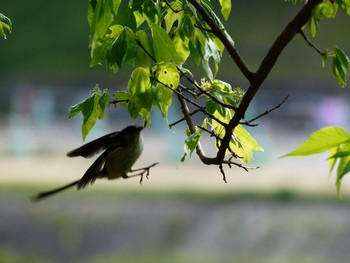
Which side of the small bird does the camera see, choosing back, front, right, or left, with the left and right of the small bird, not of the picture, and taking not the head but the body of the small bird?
right
